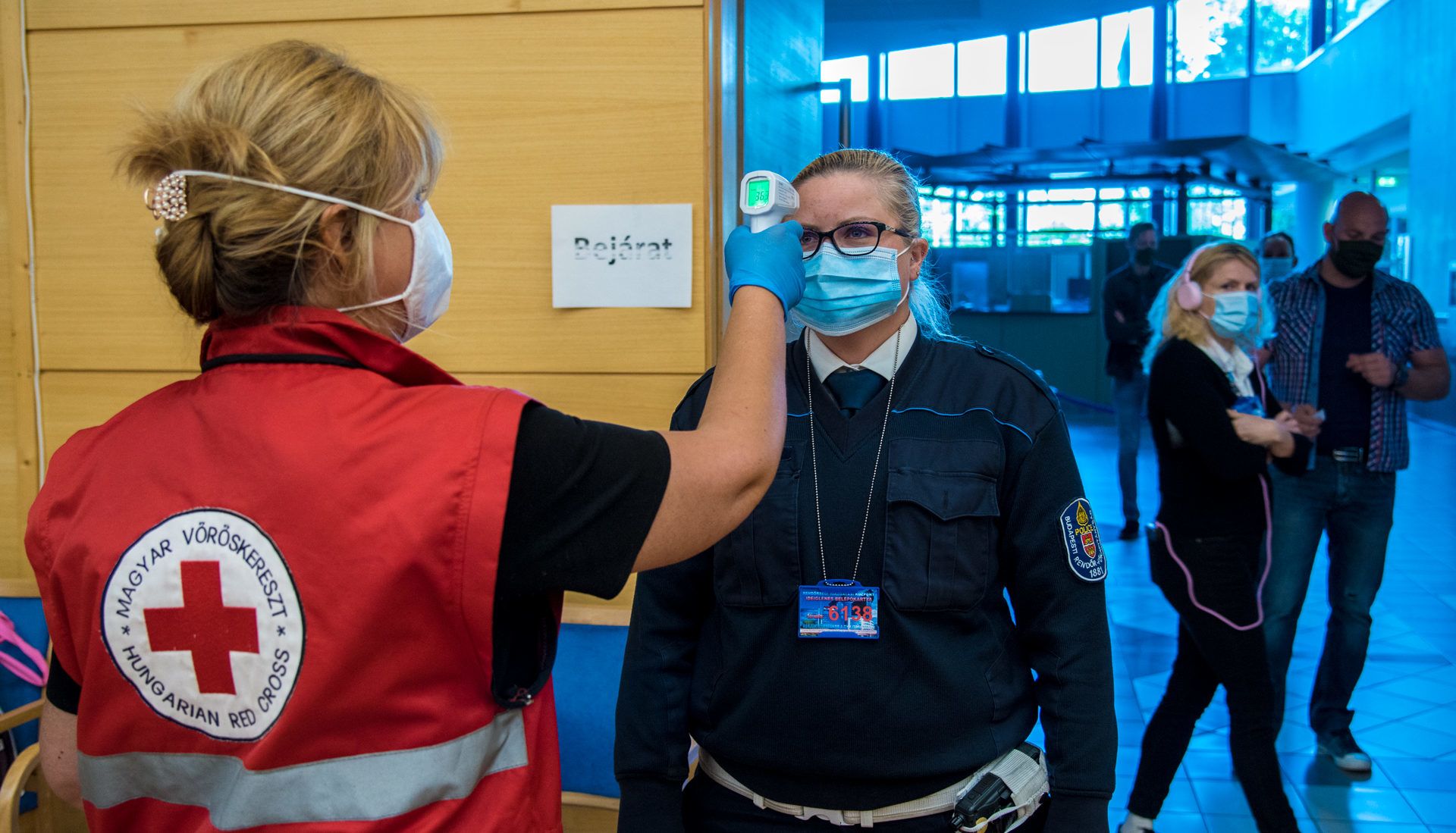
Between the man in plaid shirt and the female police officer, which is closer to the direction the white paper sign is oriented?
the female police officer

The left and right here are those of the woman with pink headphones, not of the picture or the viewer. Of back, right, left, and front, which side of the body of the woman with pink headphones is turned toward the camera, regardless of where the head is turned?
right

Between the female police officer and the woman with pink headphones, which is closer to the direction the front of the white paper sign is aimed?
the female police officer

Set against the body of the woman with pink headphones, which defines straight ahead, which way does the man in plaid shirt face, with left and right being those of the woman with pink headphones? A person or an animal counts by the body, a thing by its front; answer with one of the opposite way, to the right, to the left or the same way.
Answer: to the right

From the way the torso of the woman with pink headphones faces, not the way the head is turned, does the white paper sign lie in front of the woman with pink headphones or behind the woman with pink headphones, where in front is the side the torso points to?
behind

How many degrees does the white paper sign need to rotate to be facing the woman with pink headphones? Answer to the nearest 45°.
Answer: approximately 90° to its left

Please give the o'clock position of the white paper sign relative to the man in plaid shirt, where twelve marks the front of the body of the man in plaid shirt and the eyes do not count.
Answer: The white paper sign is roughly at 1 o'clock from the man in plaid shirt.

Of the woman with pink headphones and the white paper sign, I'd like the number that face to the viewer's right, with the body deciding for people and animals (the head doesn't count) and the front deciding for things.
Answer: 1

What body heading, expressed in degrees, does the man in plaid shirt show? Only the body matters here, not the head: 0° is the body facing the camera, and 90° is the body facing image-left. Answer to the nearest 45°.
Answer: approximately 0°

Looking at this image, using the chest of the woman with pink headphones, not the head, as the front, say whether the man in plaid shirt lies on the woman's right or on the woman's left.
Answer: on the woman's left

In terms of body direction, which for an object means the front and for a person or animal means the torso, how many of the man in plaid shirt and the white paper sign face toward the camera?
2
